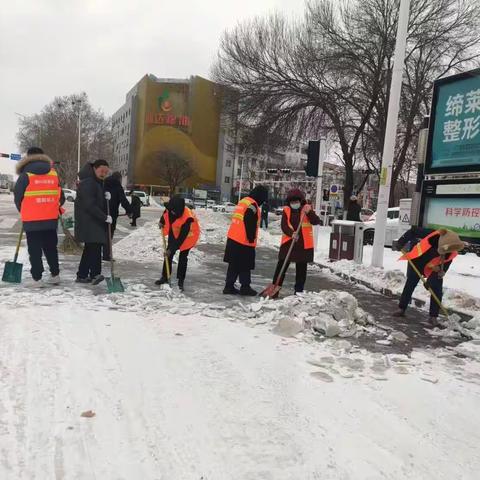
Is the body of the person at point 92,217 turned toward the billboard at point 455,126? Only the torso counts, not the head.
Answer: yes

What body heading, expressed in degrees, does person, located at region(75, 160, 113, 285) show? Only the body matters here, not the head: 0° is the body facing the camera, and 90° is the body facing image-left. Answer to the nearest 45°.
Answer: approximately 270°

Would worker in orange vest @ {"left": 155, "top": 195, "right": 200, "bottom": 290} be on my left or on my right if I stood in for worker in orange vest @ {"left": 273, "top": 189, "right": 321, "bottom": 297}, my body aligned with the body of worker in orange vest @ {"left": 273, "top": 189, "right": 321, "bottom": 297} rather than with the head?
on my right

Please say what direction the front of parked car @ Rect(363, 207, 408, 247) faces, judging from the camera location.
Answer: facing to the left of the viewer

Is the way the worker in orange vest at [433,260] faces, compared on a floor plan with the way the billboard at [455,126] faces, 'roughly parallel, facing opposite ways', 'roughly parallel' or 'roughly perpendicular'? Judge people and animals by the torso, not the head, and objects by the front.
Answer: roughly perpendicular

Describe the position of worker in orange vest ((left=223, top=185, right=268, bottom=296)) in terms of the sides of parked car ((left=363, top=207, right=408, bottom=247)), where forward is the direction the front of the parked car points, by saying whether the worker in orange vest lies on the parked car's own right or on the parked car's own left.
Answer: on the parked car's own left
